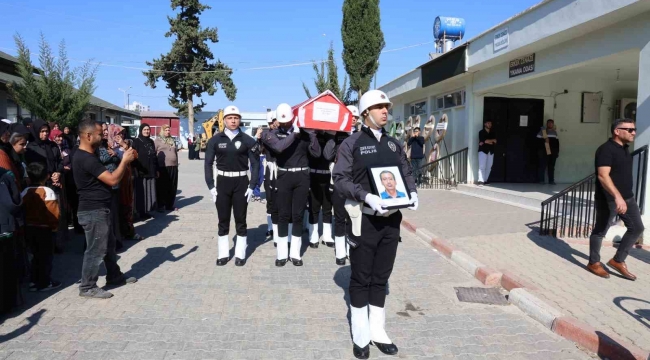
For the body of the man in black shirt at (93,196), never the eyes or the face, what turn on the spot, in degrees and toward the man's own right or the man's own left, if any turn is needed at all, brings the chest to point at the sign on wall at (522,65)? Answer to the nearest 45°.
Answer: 0° — they already face it

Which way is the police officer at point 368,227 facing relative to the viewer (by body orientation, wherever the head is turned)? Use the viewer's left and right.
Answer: facing the viewer and to the right of the viewer

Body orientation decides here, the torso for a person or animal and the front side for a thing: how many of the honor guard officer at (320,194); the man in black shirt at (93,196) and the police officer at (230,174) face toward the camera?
2

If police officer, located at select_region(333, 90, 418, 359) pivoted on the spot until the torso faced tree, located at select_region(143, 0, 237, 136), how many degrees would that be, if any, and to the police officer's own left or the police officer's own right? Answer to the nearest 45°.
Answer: approximately 180°

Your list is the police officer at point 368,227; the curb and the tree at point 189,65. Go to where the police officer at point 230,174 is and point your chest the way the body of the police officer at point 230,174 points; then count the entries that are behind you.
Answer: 1

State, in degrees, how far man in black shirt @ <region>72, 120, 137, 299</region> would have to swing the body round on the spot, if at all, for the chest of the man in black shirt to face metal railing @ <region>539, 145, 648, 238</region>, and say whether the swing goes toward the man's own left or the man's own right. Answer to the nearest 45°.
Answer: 0° — they already face it

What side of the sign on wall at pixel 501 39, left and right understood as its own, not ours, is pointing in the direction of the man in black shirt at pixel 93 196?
front

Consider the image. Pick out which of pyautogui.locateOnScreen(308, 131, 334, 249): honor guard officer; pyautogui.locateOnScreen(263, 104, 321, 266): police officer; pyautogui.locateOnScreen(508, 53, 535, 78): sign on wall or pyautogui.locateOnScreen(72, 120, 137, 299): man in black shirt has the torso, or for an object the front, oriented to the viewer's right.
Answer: the man in black shirt

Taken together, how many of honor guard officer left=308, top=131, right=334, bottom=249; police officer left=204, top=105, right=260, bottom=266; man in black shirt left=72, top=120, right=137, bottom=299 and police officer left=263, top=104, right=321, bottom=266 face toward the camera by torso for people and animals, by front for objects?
3

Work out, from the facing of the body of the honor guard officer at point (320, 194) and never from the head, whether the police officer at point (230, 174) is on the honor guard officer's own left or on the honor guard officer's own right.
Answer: on the honor guard officer's own right

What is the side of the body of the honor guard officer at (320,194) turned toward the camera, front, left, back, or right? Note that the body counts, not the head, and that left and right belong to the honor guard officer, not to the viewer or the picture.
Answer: front

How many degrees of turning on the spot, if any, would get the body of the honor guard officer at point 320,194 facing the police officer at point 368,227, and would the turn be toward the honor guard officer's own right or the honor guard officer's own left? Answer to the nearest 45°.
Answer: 0° — they already face them

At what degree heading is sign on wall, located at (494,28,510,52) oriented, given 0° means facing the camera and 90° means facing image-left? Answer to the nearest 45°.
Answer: approximately 45°

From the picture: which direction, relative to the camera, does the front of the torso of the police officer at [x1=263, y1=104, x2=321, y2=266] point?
toward the camera

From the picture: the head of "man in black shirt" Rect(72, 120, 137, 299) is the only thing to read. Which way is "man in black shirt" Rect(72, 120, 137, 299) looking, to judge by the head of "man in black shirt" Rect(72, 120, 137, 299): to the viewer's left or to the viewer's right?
to the viewer's right

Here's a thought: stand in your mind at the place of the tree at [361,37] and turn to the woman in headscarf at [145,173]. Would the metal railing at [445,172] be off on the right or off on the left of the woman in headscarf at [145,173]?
left
